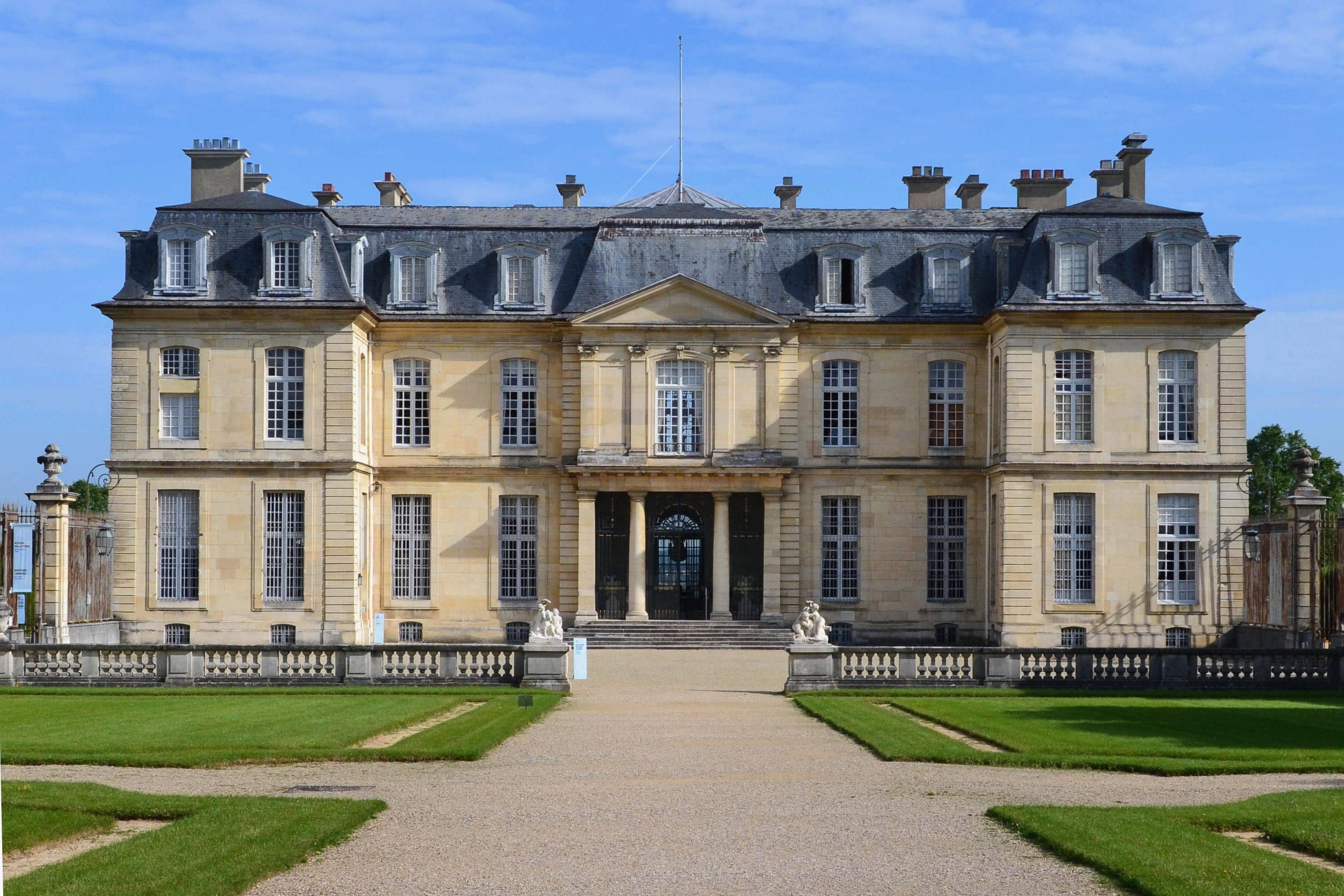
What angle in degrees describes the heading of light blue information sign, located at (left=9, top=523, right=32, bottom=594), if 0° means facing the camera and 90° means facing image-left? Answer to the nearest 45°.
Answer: approximately 0°

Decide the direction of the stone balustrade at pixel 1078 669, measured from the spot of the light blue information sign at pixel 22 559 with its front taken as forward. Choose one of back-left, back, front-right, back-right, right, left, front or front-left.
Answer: front-left

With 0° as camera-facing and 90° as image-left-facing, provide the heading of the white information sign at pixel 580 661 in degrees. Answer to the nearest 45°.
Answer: approximately 0°

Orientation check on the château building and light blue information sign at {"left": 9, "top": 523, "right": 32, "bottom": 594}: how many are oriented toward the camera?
2

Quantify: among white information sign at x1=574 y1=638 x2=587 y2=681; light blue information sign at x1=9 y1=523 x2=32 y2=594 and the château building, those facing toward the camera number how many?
3

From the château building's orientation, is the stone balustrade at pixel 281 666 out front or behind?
out front

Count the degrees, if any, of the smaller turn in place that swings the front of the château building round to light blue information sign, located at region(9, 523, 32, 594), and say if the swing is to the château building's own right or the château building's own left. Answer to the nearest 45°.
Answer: approximately 45° to the château building's own right

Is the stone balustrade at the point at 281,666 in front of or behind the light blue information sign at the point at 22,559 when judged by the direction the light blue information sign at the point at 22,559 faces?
in front

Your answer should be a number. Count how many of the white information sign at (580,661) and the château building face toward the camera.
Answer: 2

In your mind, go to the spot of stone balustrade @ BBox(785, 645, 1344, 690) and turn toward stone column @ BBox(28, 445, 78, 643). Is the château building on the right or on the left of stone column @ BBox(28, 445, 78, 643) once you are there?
right
